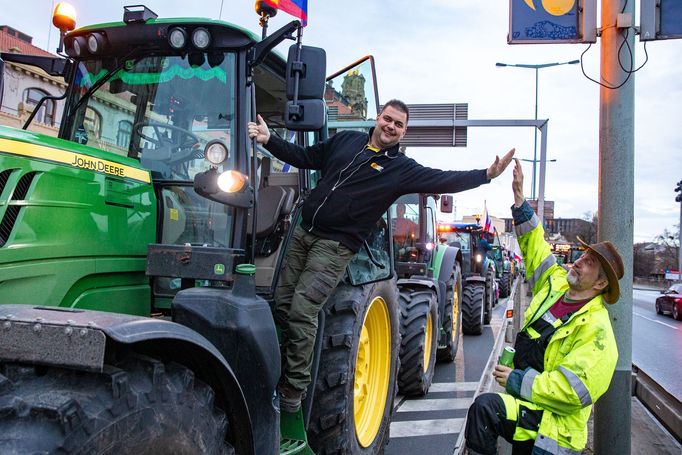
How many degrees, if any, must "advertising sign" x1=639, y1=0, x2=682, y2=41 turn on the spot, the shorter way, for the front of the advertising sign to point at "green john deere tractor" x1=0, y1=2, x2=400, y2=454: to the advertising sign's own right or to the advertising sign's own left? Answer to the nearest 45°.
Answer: approximately 45° to the advertising sign's own right

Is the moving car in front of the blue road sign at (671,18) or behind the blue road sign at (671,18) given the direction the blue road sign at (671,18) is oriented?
behind

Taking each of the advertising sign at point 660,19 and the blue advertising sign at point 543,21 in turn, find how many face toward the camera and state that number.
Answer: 2

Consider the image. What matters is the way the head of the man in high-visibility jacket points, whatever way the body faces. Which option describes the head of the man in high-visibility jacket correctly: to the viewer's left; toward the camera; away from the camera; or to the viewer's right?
to the viewer's left

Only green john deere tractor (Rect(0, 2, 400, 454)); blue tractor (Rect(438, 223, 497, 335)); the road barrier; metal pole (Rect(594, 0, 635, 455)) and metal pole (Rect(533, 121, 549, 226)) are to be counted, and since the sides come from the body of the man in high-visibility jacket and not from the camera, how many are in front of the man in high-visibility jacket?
1

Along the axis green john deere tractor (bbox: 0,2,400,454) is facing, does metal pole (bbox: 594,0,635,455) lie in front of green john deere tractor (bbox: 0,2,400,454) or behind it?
behind

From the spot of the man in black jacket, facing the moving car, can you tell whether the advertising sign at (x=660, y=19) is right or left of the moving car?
right

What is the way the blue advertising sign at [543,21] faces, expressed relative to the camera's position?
facing the viewer

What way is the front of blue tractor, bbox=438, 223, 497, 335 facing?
toward the camera

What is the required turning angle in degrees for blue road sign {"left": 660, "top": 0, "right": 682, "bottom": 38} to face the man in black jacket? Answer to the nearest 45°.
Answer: approximately 45° to its right
